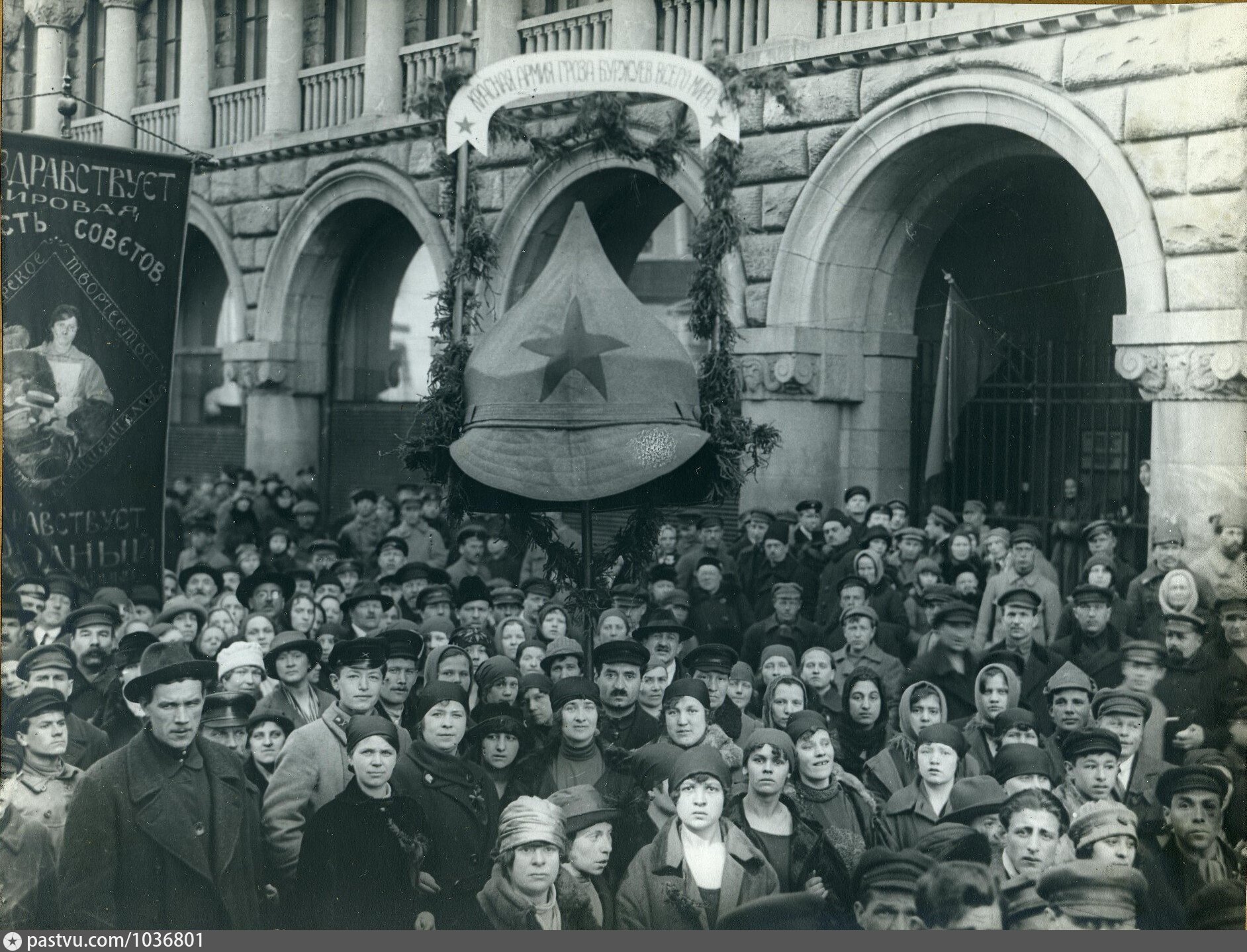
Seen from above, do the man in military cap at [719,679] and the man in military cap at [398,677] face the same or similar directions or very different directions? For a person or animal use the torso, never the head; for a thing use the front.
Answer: same or similar directions

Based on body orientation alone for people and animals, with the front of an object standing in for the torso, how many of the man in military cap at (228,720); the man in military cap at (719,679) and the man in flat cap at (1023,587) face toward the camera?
3

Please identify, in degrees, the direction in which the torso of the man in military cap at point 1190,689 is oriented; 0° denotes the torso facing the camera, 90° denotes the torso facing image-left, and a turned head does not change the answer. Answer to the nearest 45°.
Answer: approximately 45°

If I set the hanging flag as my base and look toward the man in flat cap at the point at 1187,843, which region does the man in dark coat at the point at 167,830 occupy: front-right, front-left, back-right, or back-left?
front-right

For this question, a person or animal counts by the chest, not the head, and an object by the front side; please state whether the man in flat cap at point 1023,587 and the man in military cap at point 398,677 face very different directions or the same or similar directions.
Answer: same or similar directions

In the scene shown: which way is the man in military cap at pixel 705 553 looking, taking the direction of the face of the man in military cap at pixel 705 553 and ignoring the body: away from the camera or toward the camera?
toward the camera

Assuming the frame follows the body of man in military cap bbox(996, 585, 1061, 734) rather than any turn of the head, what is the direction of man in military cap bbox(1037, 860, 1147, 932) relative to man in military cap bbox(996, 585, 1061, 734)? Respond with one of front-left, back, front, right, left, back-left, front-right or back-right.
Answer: front

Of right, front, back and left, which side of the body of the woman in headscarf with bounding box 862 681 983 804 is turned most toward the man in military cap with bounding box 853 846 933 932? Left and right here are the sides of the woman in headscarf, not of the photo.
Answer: front

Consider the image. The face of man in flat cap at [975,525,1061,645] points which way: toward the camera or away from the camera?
toward the camera

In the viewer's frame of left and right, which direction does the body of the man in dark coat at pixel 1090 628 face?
facing the viewer

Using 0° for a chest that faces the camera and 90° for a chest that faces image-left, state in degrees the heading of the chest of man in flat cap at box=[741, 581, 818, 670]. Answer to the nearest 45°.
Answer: approximately 0°

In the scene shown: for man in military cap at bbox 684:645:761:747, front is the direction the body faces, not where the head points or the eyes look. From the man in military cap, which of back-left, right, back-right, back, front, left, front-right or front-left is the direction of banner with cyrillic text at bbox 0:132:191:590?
right

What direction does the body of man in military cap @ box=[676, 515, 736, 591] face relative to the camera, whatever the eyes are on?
toward the camera

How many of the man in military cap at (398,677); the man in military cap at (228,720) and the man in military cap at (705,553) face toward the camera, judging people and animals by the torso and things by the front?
3

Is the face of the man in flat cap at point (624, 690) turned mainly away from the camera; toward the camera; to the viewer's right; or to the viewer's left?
toward the camera

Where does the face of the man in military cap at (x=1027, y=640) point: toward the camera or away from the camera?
toward the camera

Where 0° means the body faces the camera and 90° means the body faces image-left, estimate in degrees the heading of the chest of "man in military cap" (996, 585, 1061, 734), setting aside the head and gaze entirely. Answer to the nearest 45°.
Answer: approximately 0°

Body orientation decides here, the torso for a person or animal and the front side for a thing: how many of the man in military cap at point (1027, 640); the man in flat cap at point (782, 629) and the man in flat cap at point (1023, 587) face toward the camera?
3
